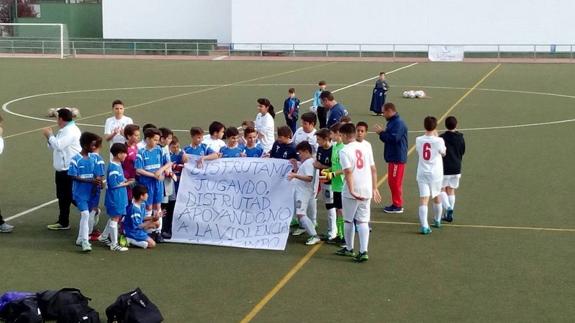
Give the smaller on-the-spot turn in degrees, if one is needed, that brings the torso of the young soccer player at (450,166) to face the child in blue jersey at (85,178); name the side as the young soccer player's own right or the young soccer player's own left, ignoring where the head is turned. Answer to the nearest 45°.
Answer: approximately 135° to the young soccer player's own left

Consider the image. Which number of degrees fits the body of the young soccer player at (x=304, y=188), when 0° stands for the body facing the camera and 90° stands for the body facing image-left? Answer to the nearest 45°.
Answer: approximately 90°

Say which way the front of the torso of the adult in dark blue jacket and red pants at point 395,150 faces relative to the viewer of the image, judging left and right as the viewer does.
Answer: facing to the left of the viewer

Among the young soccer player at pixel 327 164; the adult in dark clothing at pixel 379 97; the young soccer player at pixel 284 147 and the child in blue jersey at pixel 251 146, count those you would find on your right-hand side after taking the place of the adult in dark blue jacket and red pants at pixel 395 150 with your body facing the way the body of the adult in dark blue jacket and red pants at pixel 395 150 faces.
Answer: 1

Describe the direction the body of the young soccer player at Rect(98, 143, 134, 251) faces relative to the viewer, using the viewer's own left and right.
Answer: facing to the right of the viewer

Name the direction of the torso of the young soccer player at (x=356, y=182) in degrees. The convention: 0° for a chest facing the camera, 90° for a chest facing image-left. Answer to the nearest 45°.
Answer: approximately 135°

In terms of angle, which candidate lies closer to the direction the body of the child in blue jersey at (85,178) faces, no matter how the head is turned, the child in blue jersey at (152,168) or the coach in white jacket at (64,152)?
the child in blue jersey

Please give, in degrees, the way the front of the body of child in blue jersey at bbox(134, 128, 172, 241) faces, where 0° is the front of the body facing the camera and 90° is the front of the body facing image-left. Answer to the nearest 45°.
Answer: approximately 315°

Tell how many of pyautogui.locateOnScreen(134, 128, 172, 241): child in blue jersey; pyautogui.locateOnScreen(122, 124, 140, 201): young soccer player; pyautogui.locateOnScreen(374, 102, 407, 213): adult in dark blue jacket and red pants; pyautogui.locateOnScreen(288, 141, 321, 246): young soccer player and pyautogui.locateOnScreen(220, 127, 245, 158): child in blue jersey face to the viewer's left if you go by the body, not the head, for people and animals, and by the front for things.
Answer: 2
